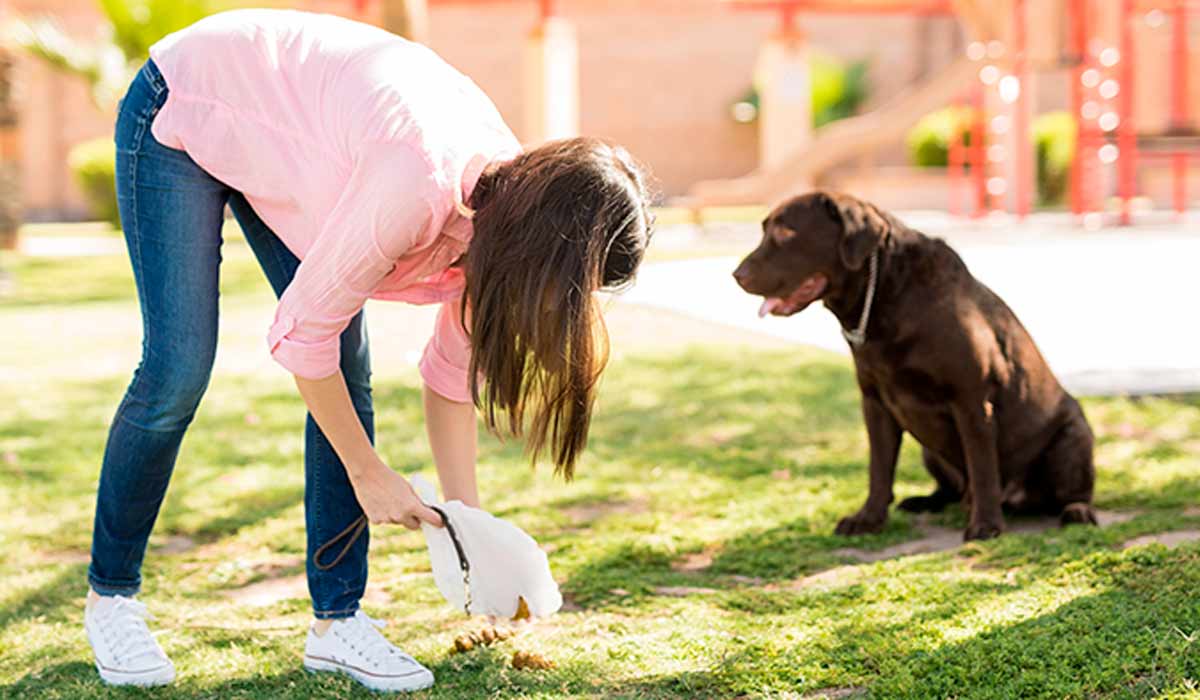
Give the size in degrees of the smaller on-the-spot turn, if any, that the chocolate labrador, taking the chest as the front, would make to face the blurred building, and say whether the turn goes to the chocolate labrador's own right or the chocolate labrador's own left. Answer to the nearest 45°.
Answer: approximately 135° to the chocolate labrador's own right

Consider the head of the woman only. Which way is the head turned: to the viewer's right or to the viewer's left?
to the viewer's right

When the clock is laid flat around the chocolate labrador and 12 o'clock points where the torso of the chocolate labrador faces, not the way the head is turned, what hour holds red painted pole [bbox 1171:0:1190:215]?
The red painted pole is roughly at 5 o'clock from the chocolate labrador.

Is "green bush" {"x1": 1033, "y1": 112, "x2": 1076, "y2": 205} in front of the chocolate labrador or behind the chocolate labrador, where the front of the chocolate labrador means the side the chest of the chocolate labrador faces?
behind

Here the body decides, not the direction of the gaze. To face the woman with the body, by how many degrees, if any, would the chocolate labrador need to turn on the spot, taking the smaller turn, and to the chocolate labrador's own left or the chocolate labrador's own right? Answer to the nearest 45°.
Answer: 0° — it already faces them

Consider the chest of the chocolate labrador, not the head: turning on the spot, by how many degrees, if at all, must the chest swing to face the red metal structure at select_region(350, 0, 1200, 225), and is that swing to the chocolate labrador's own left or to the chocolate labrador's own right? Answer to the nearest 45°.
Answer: approximately 135° to the chocolate labrador's own right

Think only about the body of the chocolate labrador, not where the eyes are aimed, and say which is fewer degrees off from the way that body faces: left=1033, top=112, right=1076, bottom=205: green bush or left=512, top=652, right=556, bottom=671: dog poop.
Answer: the dog poop

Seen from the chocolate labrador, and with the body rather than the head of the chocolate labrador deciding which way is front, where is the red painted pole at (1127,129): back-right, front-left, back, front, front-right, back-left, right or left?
back-right

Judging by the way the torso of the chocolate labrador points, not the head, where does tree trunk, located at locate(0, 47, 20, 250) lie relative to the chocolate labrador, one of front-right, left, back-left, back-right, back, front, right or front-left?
right

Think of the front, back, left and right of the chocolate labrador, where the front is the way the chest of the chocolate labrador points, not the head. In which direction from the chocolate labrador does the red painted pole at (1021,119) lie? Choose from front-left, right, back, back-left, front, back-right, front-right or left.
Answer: back-right

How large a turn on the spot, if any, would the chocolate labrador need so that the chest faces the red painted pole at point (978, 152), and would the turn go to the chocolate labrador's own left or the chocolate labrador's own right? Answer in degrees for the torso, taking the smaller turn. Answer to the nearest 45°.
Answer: approximately 135° to the chocolate labrador's own right

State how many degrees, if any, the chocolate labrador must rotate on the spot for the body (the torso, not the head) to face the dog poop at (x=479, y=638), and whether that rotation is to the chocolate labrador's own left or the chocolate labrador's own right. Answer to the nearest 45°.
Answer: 0° — it already faces it

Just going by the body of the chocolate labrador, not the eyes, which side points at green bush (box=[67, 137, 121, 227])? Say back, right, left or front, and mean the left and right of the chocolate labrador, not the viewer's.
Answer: right

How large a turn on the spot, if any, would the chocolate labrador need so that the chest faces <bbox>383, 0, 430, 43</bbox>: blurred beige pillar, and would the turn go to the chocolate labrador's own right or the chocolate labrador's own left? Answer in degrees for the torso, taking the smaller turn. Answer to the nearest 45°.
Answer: approximately 90° to the chocolate labrador's own right

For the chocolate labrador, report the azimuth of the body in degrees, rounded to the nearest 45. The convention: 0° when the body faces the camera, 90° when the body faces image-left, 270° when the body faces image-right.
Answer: approximately 45°
